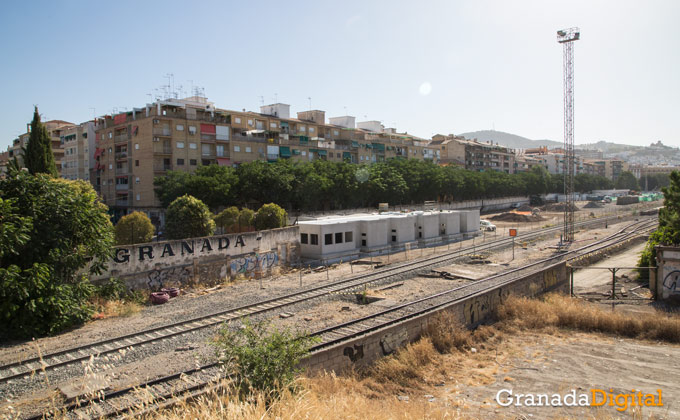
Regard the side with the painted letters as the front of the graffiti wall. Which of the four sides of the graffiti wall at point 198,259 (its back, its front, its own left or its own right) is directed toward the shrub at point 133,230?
back

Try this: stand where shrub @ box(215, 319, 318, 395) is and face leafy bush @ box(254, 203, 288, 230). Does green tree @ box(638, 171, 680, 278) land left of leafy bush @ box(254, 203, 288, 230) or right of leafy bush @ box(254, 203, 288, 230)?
right

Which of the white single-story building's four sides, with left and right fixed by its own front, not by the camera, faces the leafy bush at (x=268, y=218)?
right

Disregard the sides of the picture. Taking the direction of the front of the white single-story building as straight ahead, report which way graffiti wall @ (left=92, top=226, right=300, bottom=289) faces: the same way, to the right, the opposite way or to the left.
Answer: the same way

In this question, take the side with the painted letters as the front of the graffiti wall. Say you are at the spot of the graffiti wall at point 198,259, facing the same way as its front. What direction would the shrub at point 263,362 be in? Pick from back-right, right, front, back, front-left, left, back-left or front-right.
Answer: front-right

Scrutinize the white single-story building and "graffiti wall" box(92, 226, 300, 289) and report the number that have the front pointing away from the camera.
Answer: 0

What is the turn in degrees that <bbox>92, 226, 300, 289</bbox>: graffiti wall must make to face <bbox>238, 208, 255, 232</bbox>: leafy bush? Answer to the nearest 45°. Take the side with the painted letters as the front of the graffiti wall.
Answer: approximately 135° to its left

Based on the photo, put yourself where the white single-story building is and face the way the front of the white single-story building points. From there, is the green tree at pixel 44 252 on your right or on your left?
on your right

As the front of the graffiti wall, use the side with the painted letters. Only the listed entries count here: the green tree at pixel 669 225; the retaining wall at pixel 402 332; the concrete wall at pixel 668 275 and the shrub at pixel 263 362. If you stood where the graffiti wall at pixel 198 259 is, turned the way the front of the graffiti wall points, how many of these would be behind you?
0

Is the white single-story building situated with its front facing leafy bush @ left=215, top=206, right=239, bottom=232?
no

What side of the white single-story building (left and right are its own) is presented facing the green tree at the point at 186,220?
right

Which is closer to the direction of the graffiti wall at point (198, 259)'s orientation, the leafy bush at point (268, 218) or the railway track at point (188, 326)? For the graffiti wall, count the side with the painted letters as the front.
the railway track

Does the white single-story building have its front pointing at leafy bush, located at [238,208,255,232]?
no

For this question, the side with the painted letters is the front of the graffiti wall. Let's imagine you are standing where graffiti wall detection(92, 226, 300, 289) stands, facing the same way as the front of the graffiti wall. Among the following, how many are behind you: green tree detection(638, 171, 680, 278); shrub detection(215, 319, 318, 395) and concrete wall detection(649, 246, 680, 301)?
0

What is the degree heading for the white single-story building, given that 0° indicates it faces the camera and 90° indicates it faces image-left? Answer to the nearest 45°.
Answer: approximately 315°

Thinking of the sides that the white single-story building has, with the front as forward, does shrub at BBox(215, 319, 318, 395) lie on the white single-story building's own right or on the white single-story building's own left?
on the white single-story building's own right

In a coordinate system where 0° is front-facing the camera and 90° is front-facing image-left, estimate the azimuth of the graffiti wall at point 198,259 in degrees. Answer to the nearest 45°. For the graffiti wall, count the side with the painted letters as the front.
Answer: approximately 315°

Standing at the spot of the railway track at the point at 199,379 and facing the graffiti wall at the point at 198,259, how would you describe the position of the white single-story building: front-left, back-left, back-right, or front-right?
front-right

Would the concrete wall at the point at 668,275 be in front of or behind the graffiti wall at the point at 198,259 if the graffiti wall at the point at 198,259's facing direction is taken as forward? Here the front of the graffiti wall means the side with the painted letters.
in front
